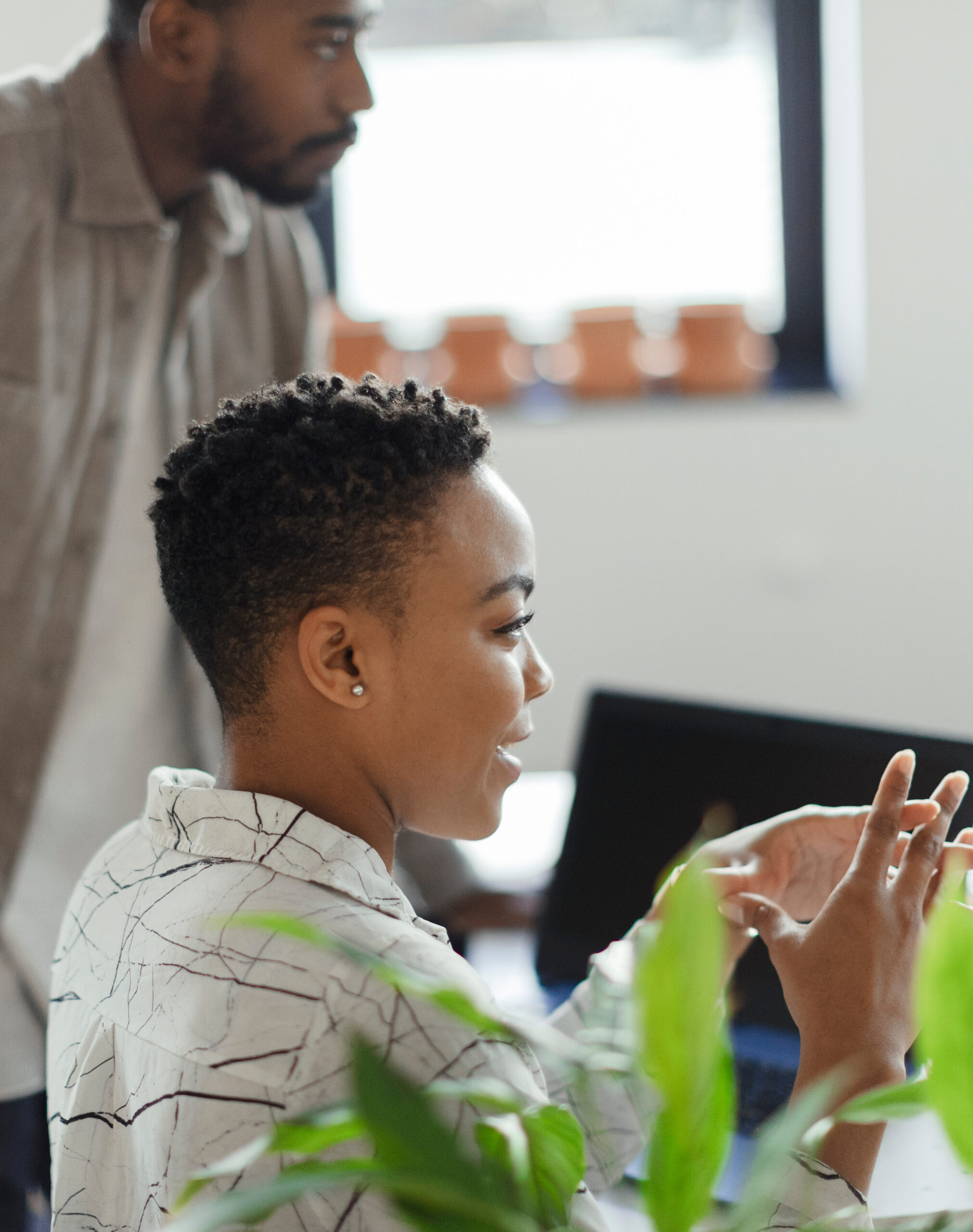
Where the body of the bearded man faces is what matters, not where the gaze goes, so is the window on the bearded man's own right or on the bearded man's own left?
on the bearded man's own left

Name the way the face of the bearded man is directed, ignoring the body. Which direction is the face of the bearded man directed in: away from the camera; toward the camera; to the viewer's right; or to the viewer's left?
to the viewer's right

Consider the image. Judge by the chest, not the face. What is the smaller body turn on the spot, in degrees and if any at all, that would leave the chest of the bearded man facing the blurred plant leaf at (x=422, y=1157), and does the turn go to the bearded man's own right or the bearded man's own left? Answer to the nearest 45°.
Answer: approximately 45° to the bearded man's own right

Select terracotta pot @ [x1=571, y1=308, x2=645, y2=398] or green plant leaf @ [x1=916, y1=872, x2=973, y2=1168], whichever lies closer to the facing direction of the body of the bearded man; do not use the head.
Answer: the green plant leaf

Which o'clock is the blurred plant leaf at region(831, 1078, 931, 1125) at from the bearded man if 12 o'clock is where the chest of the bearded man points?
The blurred plant leaf is roughly at 1 o'clock from the bearded man.

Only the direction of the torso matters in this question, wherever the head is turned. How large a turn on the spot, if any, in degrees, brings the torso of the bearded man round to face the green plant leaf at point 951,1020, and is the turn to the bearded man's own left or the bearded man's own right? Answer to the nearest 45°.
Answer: approximately 45° to the bearded man's own right

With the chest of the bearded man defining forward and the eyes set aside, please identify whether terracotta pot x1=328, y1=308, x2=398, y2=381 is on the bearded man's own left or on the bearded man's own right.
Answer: on the bearded man's own left

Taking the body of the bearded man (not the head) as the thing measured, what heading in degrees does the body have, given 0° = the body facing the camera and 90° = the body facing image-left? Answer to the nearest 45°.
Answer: approximately 315°

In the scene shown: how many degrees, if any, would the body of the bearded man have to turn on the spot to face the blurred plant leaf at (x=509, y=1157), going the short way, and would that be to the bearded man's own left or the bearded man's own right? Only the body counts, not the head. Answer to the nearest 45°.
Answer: approximately 45° to the bearded man's own right
